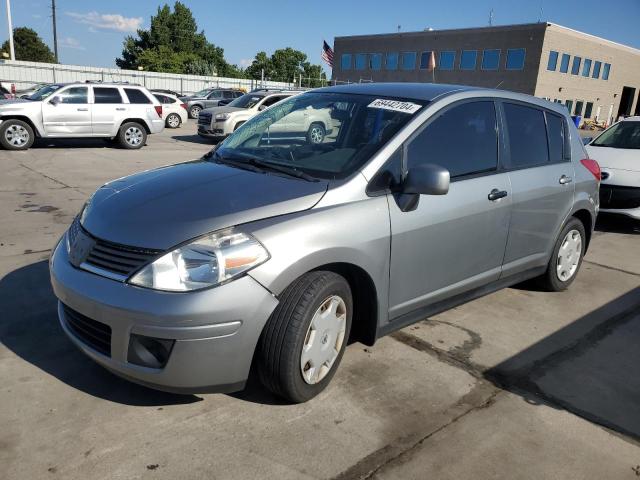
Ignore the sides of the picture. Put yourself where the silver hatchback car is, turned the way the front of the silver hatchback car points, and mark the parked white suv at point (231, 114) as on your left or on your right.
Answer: on your right

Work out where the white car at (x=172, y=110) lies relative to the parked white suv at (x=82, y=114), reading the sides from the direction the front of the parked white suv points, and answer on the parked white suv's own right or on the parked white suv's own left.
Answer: on the parked white suv's own right

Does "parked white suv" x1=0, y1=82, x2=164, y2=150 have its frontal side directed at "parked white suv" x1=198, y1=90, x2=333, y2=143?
no

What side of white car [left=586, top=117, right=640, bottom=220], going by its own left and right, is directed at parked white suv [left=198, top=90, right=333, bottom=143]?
right

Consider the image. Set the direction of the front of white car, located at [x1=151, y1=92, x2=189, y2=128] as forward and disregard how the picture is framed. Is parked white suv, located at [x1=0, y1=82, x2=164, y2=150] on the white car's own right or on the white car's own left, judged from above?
on the white car's own left

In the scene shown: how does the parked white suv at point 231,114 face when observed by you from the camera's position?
facing the viewer and to the left of the viewer

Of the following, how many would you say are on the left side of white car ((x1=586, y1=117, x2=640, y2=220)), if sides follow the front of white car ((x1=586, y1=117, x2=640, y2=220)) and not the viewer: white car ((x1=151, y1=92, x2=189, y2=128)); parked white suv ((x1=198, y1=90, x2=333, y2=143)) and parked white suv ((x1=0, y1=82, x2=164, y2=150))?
0

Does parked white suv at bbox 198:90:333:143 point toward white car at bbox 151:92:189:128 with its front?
no

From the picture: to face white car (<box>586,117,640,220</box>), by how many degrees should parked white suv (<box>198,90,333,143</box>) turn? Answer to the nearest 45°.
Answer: approximately 90° to its left

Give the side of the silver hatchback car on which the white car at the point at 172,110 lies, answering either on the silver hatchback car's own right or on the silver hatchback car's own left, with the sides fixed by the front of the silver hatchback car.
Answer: on the silver hatchback car's own right

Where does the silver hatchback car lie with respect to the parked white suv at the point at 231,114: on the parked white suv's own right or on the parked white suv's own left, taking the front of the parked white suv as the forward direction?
on the parked white suv's own left

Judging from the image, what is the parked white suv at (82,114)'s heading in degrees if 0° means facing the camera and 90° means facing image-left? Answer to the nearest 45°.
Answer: approximately 90°

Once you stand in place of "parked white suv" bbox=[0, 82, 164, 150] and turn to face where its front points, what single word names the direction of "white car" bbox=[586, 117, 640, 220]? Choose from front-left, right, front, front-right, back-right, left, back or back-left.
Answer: back-left

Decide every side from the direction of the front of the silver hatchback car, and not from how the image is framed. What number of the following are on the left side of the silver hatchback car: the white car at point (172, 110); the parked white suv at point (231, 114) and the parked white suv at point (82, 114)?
0
